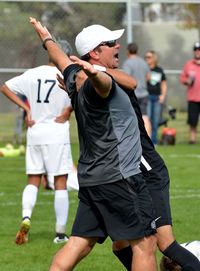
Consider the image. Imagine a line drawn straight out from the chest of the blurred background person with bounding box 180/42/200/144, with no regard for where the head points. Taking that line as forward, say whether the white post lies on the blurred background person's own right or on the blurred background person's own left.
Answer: on the blurred background person's own right

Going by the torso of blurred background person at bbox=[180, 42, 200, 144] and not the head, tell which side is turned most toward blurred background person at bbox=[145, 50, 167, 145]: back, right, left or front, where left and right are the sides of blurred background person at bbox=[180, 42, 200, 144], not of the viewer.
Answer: right

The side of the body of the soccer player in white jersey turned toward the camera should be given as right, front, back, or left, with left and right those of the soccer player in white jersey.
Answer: back

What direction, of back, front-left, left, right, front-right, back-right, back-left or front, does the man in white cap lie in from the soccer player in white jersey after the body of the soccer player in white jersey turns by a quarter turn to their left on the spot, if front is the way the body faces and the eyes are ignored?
left

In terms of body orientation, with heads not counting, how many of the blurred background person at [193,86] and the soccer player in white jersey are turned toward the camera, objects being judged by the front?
1

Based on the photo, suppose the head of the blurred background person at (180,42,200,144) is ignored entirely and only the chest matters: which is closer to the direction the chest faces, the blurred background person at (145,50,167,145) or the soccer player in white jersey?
the soccer player in white jersey

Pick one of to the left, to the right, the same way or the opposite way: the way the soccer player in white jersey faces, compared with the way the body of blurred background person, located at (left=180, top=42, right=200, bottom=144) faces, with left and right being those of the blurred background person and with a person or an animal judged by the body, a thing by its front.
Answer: the opposite way

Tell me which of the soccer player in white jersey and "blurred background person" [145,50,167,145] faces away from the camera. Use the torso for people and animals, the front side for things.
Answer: the soccer player in white jersey
